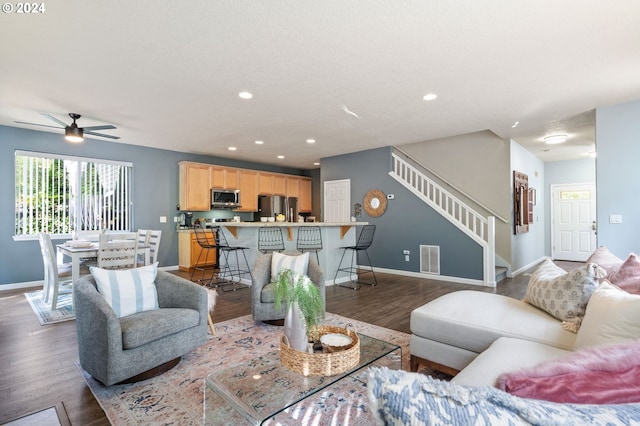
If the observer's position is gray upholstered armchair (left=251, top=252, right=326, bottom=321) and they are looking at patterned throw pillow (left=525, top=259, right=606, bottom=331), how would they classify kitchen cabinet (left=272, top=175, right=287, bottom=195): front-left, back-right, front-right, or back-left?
back-left

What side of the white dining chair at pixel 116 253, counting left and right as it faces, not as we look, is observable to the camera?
back

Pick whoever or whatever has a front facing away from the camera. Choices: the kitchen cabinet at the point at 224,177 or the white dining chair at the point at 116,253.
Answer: the white dining chair

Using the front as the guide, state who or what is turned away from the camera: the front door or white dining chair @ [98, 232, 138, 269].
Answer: the white dining chair

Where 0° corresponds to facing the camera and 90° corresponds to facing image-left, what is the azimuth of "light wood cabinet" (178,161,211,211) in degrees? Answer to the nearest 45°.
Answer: approximately 315°

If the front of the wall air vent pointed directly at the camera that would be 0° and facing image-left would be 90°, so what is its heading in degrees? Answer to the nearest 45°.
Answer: approximately 45°

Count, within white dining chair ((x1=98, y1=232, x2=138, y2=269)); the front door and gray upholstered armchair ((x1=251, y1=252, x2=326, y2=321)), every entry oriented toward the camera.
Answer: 2

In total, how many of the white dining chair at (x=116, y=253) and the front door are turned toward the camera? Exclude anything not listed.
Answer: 1

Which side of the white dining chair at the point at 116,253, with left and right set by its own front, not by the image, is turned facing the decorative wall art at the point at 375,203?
right

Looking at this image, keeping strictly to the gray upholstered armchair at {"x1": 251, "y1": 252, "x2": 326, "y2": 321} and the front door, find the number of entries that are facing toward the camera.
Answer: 2

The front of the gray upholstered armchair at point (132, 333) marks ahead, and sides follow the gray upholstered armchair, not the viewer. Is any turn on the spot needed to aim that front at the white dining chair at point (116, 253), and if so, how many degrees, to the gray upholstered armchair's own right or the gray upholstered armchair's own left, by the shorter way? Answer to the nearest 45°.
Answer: approximately 135° to the gray upholstered armchair's own left
